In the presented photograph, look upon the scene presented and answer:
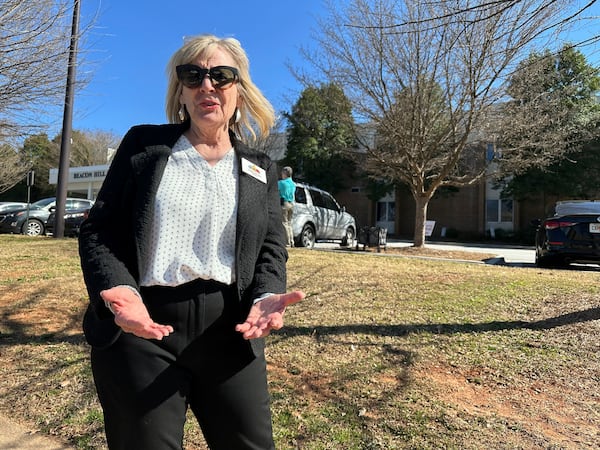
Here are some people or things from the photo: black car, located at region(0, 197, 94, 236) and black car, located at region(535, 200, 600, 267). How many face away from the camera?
1

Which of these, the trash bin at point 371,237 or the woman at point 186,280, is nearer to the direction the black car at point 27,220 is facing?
the woman

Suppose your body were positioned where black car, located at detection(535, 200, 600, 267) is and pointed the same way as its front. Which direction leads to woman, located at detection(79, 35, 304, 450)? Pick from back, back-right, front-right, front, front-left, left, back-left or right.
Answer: back

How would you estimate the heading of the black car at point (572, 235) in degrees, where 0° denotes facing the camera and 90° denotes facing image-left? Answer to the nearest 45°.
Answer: approximately 180°

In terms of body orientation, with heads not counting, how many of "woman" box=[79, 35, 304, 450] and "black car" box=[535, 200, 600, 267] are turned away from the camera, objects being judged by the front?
1

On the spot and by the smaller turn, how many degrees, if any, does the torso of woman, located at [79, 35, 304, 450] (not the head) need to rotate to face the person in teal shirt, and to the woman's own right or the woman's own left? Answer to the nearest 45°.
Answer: approximately 180°
